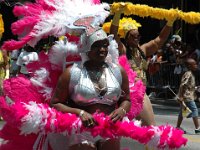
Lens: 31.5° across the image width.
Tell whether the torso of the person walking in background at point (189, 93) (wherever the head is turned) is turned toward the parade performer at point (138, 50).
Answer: no

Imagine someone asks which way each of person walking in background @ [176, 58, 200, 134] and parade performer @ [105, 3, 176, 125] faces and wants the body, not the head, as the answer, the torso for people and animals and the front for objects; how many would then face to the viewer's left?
0

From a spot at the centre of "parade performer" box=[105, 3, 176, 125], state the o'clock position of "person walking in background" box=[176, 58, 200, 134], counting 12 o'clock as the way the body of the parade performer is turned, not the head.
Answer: The person walking in background is roughly at 8 o'clock from the parade performer.

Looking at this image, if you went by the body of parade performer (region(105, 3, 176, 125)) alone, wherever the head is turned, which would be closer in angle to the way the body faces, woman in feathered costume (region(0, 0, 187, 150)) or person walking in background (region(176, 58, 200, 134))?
the woman in feathered costume

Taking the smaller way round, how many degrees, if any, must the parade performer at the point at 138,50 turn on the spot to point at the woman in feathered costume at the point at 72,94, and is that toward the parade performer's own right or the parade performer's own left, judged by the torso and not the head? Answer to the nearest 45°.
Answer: approximately 45° to the parade performer's own right

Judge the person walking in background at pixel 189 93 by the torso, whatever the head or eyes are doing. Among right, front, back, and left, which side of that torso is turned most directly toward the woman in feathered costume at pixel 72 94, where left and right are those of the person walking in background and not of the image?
right
